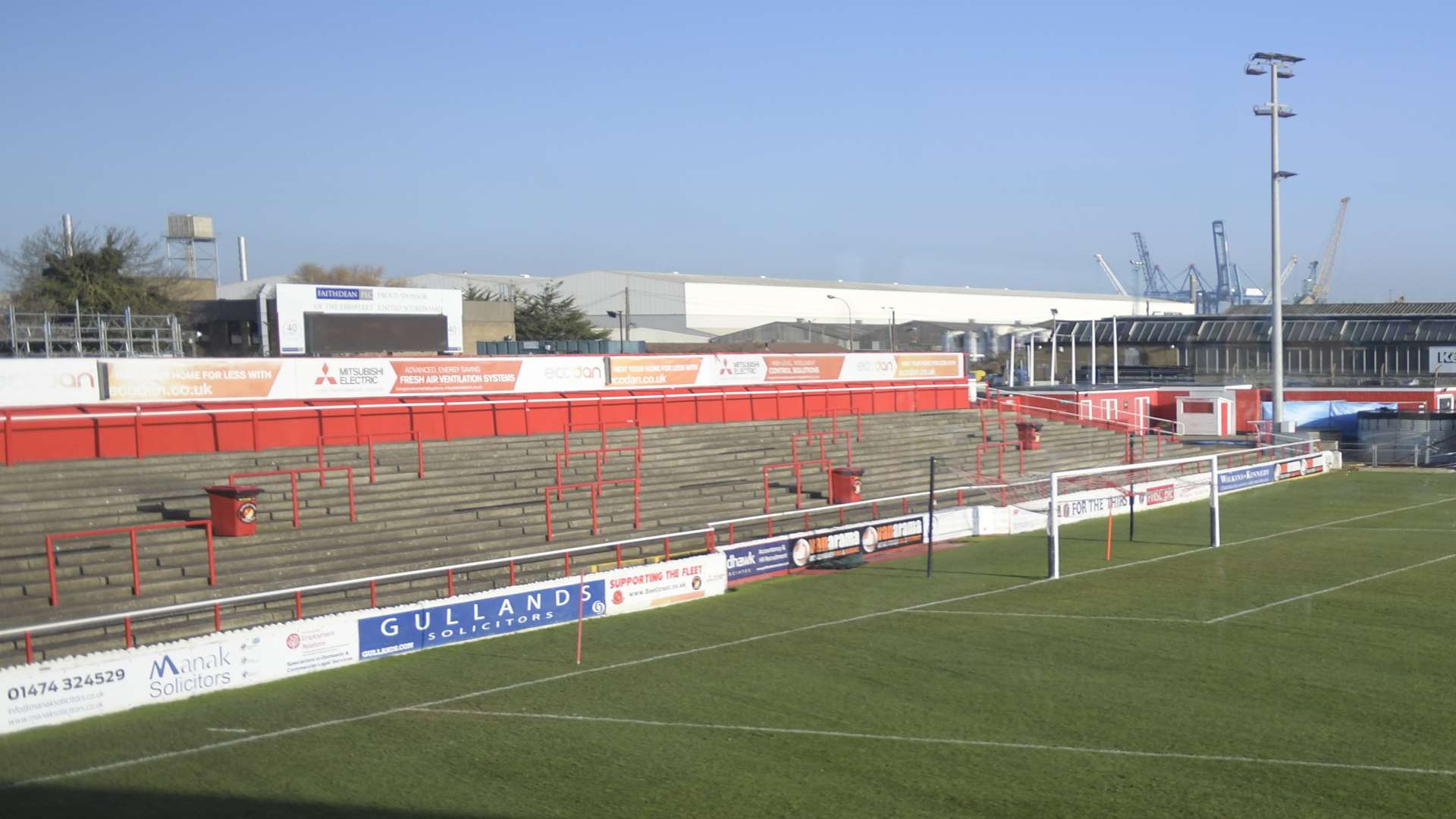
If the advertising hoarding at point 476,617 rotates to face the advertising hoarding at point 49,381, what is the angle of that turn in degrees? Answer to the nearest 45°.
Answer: approximately 180°

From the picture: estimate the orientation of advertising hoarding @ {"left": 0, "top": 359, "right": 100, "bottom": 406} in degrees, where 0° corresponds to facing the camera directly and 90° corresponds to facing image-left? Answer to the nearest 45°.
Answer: approximately 0°

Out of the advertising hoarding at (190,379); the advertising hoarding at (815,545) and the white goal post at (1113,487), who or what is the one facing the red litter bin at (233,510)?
the advertising hoarding at (190,379)

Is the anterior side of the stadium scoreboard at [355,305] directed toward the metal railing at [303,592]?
yes

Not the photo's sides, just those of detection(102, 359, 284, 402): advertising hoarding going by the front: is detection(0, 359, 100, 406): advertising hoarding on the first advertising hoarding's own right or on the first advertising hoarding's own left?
on the first advertising hoarding's own right

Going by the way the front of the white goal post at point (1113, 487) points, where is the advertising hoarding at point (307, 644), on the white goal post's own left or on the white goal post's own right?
on the white goal post's own right

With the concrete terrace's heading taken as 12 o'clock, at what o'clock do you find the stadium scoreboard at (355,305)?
The stadium scoreboard is roughly at 7 o'clock from the concrete terrace.

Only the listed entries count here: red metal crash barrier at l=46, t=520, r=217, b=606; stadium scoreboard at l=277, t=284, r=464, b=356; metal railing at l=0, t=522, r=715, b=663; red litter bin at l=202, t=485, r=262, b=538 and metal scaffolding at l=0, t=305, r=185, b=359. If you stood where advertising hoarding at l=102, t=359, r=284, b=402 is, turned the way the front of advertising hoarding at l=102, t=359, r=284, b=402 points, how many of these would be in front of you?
3

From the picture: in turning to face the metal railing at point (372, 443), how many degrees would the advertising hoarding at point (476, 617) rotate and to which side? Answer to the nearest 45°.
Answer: approximately 135° to its left

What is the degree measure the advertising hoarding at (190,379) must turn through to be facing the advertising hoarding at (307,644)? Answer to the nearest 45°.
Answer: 0° — it already faces it
